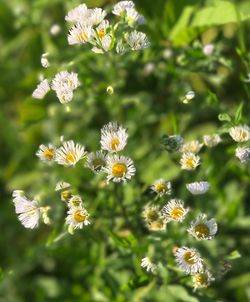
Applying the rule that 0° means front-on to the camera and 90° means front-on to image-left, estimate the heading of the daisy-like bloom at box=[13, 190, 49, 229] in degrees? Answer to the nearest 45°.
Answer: approximately 90°

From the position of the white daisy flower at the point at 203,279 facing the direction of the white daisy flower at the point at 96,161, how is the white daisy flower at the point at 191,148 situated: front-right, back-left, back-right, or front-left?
front-right

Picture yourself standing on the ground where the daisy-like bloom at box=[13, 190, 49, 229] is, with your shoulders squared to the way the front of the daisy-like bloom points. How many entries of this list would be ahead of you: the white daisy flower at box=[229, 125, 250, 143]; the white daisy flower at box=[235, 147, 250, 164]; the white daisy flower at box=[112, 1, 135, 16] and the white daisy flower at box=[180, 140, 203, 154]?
0

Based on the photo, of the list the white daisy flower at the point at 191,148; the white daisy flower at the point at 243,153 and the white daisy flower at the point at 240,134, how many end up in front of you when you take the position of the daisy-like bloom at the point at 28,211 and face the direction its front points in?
0

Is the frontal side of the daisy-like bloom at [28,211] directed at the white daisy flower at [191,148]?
no

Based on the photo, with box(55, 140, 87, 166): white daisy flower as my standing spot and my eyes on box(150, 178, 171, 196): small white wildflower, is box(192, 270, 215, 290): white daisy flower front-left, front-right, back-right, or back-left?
front-right

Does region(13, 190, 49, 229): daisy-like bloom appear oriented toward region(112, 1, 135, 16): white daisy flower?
no
